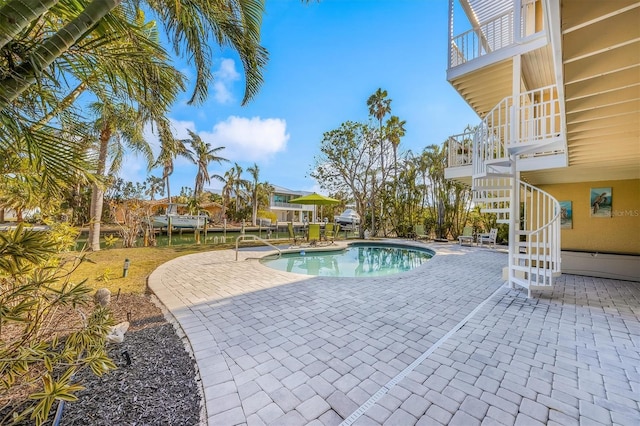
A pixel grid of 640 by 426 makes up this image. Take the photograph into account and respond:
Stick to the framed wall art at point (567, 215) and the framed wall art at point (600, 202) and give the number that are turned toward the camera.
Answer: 2

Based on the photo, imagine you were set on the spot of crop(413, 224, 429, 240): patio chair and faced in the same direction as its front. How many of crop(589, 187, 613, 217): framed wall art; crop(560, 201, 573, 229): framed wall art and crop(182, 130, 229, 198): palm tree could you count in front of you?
2

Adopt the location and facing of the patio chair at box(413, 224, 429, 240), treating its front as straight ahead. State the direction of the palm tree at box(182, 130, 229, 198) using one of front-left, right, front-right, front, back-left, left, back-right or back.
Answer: back-right

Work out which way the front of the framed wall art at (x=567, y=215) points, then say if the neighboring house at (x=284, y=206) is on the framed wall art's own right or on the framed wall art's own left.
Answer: on the framed wall art's own right

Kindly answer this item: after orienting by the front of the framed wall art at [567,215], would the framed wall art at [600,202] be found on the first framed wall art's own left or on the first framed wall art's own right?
on the first framed wall art's own left

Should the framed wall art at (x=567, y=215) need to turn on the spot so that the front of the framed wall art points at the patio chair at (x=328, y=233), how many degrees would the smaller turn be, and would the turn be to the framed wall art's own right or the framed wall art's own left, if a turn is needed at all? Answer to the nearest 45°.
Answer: approximately 90° to the framed wall art's own right

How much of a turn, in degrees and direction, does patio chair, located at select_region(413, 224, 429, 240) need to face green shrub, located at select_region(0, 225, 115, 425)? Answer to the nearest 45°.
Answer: approximately 45° to its right

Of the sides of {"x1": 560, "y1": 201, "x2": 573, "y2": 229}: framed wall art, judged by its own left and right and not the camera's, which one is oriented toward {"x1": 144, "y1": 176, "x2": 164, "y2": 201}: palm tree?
right

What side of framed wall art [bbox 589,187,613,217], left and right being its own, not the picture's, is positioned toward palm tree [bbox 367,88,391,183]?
right

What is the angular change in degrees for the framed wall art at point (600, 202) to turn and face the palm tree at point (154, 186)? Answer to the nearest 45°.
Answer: approximately 90° to its right

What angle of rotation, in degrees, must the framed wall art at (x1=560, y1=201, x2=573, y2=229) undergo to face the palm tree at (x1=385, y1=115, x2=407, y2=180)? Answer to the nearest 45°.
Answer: approximately 135° to its right

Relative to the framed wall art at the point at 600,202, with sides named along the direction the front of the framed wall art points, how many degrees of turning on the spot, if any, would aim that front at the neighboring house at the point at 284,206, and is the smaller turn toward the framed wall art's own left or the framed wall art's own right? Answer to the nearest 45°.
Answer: approximately 90° to the framed wall art's own right

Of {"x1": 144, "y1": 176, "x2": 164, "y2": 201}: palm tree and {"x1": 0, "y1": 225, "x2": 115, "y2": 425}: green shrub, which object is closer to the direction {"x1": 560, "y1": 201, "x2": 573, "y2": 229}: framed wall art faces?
the green shrub
